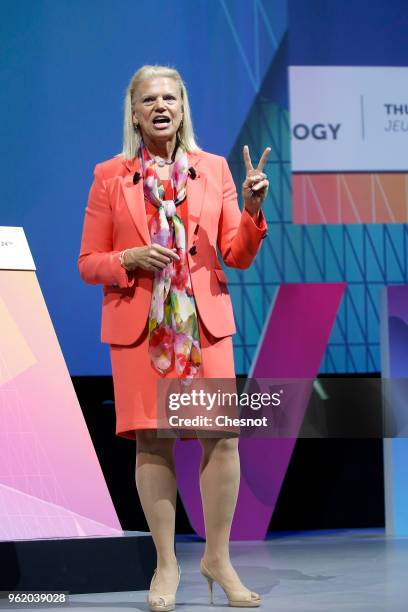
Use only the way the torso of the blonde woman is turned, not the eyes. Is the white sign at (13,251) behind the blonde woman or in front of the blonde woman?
behind

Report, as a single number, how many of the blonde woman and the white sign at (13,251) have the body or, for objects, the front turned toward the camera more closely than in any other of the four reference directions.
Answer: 2

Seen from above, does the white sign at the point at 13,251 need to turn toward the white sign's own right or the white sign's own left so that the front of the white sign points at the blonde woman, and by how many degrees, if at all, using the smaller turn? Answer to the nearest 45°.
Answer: approximately 45° to the white sign's own left

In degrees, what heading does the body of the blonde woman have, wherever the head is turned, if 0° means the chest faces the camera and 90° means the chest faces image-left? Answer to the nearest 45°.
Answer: approximately 0°
